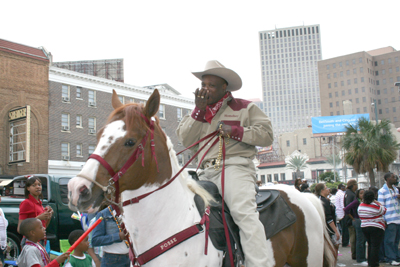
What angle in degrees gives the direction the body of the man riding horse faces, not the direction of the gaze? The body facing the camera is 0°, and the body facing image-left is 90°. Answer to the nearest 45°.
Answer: approximately 45°

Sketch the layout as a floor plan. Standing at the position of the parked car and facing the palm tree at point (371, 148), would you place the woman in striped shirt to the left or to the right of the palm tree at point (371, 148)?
right

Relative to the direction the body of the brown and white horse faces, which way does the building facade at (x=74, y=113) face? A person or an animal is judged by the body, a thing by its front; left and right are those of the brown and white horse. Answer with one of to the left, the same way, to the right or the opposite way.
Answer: to the left

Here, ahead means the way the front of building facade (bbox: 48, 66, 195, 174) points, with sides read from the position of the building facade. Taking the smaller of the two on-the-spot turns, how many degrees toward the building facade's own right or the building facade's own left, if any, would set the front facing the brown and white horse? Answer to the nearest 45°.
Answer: approximately 45° to the building facade's own right

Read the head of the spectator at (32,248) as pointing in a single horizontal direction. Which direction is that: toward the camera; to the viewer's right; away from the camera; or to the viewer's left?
to the viewer's right

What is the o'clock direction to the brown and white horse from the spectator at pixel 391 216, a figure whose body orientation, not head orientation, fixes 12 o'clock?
The brown and white horse is roughly at 2 o'clock from the spectator.

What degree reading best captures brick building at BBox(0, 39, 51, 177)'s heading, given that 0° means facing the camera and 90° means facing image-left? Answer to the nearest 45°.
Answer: approximately 315°

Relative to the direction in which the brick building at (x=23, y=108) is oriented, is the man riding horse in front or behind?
in front

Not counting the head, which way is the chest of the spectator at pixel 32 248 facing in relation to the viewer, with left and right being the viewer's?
facing to the right of the viewer

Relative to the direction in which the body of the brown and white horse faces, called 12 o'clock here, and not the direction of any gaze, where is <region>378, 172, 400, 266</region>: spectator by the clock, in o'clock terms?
The spectator is roughly at 6 o'clock from the brown and white horse.
